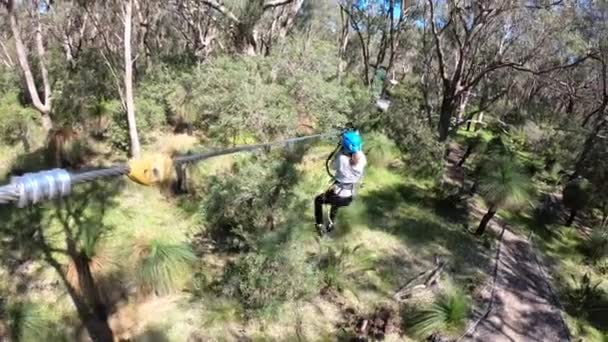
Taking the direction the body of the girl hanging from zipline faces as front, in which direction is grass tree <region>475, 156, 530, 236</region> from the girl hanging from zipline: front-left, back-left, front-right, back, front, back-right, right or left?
right

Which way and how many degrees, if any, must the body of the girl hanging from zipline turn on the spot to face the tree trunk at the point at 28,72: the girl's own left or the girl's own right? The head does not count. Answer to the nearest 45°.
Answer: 0° — they already face it

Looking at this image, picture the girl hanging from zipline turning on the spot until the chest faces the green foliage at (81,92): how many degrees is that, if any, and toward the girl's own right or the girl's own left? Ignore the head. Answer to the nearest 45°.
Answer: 0° — they already face it

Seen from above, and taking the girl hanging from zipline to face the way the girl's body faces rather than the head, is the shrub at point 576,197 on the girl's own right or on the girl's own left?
on the girl's own right

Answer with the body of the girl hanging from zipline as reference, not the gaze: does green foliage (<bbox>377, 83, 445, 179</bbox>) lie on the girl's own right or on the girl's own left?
on the girl's own right

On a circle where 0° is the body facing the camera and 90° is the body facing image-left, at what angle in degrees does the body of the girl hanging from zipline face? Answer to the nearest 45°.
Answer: approximately 135°

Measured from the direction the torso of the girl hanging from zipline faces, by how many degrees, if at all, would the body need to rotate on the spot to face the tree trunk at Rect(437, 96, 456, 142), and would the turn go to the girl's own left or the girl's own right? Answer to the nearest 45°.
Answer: approximately 45° to the girl's own right

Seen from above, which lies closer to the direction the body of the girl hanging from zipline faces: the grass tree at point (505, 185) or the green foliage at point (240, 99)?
the green foliage
